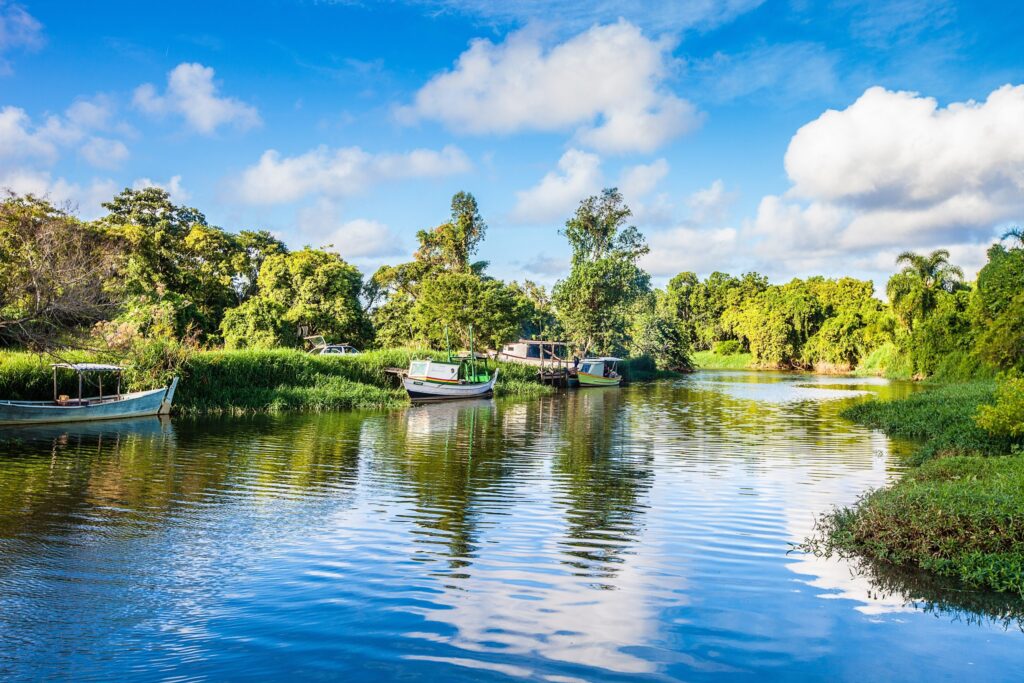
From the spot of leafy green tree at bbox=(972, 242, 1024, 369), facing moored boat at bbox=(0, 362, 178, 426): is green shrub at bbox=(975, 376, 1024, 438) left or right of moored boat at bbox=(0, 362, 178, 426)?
left

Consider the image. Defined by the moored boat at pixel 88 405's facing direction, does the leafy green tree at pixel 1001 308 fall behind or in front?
in front

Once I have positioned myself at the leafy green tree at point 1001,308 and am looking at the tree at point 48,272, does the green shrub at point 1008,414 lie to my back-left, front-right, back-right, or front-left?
front-left

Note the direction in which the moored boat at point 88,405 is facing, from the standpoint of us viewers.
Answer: facing to the right of the viewer

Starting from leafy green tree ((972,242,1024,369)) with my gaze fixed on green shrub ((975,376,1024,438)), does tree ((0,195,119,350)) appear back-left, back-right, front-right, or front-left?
front-right

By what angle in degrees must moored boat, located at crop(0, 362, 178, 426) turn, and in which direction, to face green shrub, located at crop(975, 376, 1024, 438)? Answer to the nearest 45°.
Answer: approximately 45° to its right
